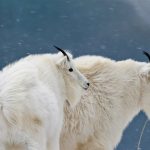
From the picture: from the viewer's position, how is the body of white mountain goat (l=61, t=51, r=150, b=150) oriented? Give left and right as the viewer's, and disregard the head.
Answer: facing to the right of the viewer

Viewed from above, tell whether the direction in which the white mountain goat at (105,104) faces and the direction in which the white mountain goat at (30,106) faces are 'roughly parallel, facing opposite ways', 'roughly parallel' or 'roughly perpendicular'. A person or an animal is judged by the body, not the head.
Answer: roughly parallel

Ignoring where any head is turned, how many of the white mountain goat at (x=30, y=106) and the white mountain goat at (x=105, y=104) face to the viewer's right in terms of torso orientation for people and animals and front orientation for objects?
2

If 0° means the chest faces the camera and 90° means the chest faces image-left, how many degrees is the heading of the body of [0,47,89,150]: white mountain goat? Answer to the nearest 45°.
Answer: approximately 270°
